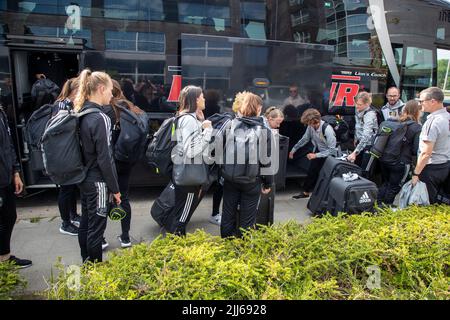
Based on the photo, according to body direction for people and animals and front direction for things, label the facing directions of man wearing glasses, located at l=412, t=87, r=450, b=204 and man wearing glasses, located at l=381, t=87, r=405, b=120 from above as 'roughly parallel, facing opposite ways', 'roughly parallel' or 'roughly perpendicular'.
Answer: roughly perpendicular

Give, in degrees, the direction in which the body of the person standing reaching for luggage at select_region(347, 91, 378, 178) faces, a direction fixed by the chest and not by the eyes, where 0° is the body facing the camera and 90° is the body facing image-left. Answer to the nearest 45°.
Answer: approximately 45°

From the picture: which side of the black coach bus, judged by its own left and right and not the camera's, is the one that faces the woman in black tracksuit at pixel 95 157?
right

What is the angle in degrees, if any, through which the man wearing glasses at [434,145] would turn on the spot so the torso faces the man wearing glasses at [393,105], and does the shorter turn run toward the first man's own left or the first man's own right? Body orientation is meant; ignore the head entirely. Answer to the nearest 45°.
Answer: approximately 90° to the first man's own right

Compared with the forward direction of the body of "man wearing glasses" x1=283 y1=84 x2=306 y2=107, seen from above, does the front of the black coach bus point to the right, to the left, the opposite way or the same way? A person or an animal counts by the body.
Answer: to the left

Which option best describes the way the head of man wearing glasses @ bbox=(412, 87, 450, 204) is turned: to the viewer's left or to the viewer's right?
to the viewer's left

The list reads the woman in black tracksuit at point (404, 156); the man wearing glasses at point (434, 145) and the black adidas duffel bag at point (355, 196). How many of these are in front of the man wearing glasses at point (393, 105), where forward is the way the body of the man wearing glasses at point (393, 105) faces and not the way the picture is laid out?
3

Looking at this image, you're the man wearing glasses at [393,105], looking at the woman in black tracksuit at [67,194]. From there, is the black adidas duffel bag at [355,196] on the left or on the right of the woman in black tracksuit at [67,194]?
left
